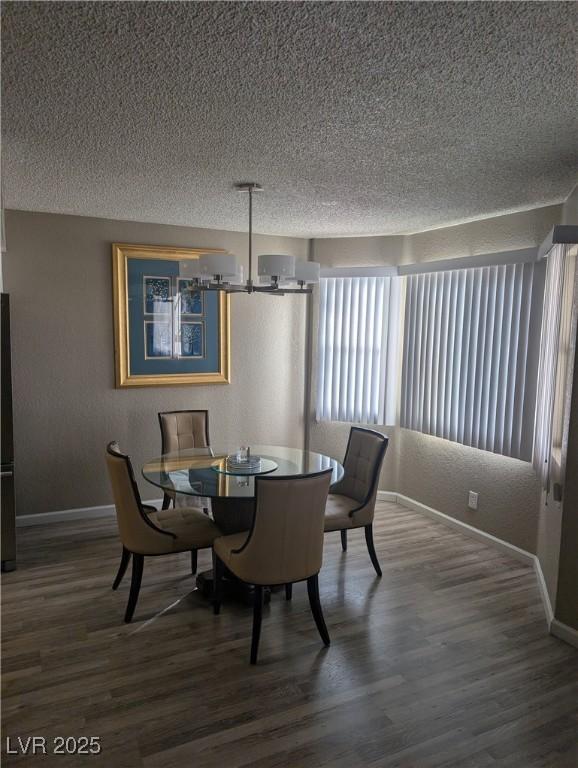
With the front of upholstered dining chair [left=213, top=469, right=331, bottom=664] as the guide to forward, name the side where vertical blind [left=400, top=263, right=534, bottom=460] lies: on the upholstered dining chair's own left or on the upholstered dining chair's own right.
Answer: on the upholstered dining chair's own right

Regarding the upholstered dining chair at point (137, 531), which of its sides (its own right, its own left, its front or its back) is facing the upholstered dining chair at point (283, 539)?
right

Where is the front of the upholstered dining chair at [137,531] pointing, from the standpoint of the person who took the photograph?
facing away from the viewer and to the right of the viewer

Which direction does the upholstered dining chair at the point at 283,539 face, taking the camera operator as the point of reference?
facing away from the viewer and to the left of the viewer

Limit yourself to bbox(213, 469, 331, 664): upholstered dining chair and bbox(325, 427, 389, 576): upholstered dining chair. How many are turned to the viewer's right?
0

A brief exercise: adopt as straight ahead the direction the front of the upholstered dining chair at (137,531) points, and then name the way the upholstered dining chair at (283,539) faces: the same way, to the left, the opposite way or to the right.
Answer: to the left

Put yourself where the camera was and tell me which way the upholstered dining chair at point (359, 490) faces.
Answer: facing the viewer and to the left of the viewer

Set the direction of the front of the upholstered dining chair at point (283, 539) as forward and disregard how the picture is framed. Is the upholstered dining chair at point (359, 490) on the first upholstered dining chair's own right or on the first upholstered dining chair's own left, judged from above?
on the first upholstered dining chair's own right

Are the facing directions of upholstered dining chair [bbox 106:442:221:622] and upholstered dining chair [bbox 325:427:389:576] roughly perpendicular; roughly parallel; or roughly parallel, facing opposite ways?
roughly parallel, facing opposite ways

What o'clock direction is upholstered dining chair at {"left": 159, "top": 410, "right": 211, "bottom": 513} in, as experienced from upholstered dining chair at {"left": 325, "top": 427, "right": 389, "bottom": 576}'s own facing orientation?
upholstered dining chair at {"left": 159, "top": 410, "right": 211, "bottom": 513} is roughly at 2 o'clock from upholstered dining chair at {"left": 325, "top": 427, "right": 389, "bottom": 576}.

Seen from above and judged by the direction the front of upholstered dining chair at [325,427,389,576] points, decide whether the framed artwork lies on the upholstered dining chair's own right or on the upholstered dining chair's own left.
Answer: on the upholstered dining chair's own right

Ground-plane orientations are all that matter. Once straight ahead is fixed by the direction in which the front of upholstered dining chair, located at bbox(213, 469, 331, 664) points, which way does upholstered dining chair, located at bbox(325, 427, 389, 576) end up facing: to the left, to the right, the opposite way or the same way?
to the left

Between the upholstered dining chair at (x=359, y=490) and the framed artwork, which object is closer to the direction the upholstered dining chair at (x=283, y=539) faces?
the framed artwork

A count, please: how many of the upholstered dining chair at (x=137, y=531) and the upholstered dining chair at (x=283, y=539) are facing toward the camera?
0
